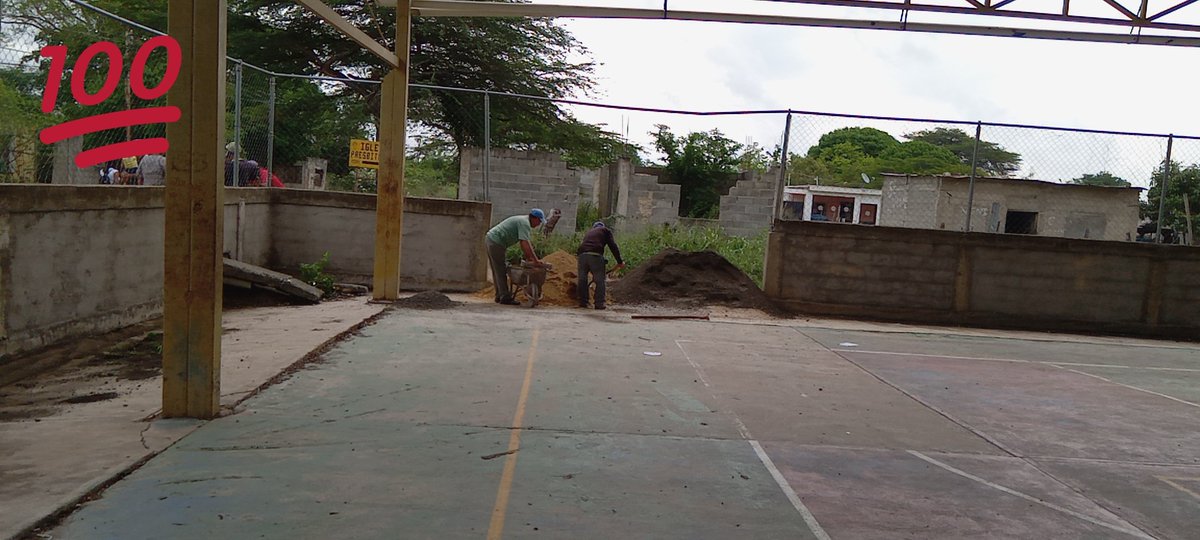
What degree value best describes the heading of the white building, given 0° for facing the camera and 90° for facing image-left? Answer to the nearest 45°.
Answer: approximately 0°

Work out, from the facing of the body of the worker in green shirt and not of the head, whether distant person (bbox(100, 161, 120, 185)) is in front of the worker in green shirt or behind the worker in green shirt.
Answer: behind

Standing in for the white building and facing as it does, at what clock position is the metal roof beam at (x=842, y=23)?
The metal roof beam is roughly at 12 o'clock from the white building.

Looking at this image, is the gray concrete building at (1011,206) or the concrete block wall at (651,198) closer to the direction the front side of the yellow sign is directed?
the gray concrete building

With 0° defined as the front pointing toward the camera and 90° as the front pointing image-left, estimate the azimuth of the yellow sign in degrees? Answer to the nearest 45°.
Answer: approximately 0°

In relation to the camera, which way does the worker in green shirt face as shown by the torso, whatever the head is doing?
to the viewer's right

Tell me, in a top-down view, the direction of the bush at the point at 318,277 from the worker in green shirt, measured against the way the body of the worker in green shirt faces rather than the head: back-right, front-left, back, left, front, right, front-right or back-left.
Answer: back

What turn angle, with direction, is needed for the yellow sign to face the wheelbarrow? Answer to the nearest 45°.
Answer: approximately 45° to its left

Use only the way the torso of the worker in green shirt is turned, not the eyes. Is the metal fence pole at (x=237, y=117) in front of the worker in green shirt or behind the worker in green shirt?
behind

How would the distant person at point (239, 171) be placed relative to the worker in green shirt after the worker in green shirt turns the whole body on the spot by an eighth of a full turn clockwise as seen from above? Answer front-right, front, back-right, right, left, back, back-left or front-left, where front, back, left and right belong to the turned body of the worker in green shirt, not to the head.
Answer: back-right

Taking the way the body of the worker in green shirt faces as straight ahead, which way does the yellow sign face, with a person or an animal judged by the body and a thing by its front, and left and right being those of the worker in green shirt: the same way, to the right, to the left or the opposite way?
to the right

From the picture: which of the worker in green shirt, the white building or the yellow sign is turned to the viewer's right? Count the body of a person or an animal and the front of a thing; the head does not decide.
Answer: the worker in green shirt
